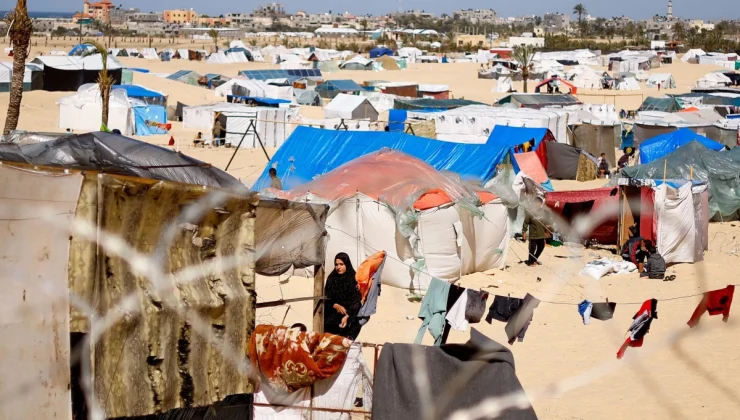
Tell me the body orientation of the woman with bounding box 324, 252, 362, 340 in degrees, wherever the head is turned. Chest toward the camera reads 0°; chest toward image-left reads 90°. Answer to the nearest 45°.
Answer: approximately 45°

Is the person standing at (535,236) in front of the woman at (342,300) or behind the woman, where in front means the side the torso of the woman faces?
behind

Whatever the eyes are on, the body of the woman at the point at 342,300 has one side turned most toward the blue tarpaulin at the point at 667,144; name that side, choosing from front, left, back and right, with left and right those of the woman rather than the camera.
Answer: back

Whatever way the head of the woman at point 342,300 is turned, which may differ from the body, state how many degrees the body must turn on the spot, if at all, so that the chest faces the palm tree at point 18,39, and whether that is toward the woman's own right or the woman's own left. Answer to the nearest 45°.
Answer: approximately 90° to the woman's own right

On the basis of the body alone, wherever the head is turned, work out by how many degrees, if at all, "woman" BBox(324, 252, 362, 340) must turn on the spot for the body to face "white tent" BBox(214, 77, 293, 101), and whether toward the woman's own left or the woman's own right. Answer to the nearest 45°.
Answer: approximately 135° to the woman's own right

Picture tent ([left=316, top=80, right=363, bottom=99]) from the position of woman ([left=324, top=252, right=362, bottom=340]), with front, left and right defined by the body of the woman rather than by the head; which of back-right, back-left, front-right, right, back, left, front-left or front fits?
back-right

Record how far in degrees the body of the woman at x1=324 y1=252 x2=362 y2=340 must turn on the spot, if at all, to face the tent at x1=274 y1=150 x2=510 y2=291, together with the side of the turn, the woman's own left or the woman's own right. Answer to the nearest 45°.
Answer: approximately 135° to the woman's own right

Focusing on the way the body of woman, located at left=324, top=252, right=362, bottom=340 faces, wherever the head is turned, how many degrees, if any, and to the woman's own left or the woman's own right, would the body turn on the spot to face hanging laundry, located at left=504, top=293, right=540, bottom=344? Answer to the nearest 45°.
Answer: approximately 135° to the woman's own left
